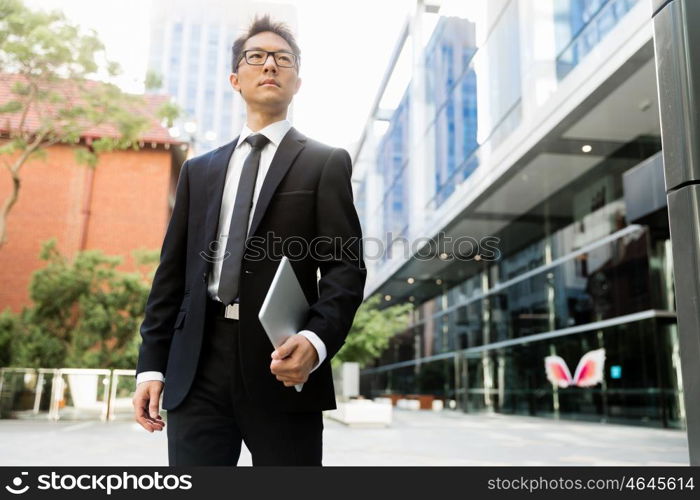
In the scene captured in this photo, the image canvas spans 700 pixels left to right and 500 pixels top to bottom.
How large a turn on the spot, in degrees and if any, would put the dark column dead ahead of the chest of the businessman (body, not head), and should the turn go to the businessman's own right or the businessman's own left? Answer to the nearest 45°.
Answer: approximately 90° to the businessman's own left

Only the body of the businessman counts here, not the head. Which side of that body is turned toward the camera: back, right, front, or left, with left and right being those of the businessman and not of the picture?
front

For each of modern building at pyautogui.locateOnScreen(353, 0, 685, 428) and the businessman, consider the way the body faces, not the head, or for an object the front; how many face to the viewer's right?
0

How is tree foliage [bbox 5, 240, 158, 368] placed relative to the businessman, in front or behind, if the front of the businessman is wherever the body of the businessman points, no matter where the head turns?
behind

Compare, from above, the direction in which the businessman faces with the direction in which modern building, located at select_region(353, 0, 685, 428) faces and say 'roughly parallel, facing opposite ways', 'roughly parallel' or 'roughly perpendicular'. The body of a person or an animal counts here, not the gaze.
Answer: roughly perpendicular

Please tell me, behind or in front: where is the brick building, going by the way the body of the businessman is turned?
behind

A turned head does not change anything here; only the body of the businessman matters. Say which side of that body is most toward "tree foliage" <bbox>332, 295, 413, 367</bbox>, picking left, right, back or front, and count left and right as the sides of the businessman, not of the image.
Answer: back

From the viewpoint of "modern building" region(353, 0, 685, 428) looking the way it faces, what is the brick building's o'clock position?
The brick building is roughly at 1 o'clock from the modern building.

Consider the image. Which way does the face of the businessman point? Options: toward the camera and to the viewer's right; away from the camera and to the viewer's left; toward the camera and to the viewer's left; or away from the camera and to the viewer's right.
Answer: toward the camera and to the viewer's right

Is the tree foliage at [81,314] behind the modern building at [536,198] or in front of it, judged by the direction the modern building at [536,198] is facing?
in front

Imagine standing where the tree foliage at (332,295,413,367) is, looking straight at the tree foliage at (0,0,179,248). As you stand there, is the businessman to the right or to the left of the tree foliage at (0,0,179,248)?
left
